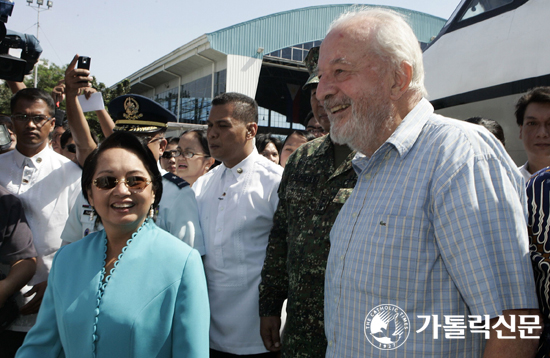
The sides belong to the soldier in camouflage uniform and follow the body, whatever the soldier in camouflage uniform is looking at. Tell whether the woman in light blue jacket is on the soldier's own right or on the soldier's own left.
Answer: on the soldier's own right

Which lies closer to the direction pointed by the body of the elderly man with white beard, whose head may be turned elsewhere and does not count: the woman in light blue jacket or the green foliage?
the woman in light blue jacket

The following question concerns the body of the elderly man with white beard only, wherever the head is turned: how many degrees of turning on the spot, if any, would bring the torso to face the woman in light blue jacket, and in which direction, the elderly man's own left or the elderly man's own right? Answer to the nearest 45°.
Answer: approximately 45° to the elderly man's own right

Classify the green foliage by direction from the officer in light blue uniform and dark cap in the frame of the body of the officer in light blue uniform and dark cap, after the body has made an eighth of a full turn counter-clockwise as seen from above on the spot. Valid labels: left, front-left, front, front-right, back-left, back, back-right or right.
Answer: back

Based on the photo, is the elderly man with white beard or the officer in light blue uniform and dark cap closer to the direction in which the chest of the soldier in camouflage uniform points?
the elderly man with white beard

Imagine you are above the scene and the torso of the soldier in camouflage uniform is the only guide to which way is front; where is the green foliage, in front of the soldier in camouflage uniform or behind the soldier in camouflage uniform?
behind

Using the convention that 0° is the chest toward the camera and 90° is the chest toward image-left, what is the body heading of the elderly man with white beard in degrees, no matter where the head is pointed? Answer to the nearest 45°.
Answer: approximately 45°

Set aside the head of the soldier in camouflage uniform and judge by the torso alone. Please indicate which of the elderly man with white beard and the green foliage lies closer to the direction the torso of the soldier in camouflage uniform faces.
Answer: the elderly man with white beard

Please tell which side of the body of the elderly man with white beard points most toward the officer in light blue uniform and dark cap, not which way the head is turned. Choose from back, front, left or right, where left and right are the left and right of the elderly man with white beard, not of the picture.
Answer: right

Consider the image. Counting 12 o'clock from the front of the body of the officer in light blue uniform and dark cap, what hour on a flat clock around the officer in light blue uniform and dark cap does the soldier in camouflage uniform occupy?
The soldier in camouflage uniform is roughly at 9 o'clock from the officer in light blue uniform and dark cap.

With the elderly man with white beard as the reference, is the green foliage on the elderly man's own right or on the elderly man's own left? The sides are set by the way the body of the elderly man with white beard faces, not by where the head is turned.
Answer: on the elderly man's own right
